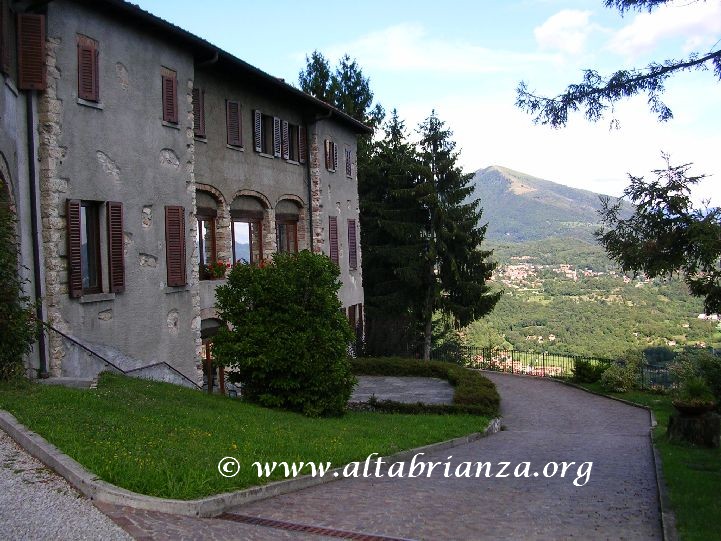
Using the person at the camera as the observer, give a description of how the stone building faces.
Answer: facing the viewer and to the right of the viewer

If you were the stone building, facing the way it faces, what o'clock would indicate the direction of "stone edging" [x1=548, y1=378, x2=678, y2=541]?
The stone edging is roughly at 12 o'clock from the stone building.

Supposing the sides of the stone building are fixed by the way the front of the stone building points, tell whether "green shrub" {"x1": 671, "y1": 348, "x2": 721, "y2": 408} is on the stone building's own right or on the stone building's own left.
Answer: on the stone building's own left

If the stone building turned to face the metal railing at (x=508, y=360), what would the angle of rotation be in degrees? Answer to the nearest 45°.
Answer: approximately 90° to its left

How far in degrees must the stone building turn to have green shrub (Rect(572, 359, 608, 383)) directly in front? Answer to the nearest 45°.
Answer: approximately 90° to its left

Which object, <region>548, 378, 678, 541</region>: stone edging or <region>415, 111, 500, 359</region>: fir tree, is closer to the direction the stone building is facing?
the stone edging

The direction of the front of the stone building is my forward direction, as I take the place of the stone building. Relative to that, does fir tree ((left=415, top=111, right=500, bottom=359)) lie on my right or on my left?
on my left
